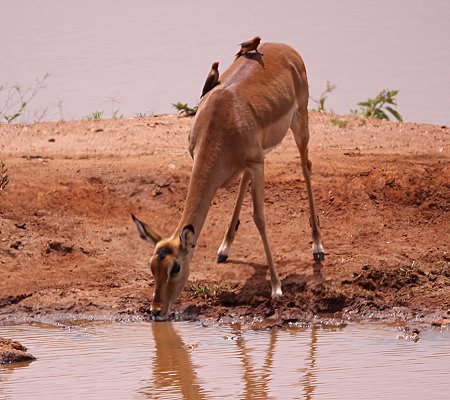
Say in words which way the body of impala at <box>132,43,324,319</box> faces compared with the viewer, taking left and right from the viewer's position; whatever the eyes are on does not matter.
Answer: facing the viewer and to the left of the viewer

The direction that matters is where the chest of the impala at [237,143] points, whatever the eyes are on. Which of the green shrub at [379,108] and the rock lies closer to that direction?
the rock

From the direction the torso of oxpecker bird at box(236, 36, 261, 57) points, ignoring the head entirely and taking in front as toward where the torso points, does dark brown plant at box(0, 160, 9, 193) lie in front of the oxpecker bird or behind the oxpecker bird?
behind

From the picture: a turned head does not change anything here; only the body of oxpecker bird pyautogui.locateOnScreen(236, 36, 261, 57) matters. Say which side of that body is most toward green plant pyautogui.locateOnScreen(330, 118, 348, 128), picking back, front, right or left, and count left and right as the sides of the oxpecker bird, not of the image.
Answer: left

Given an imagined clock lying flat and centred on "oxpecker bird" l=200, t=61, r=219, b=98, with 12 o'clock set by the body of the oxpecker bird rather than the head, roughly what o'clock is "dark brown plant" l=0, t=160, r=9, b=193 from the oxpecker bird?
The dark brown plant is roughly at 7 o'clock from the oxpecker bird.

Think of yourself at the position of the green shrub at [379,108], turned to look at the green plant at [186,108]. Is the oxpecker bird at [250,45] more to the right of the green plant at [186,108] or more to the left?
left

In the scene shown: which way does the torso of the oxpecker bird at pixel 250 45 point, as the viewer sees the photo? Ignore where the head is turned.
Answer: to the viewer's right
